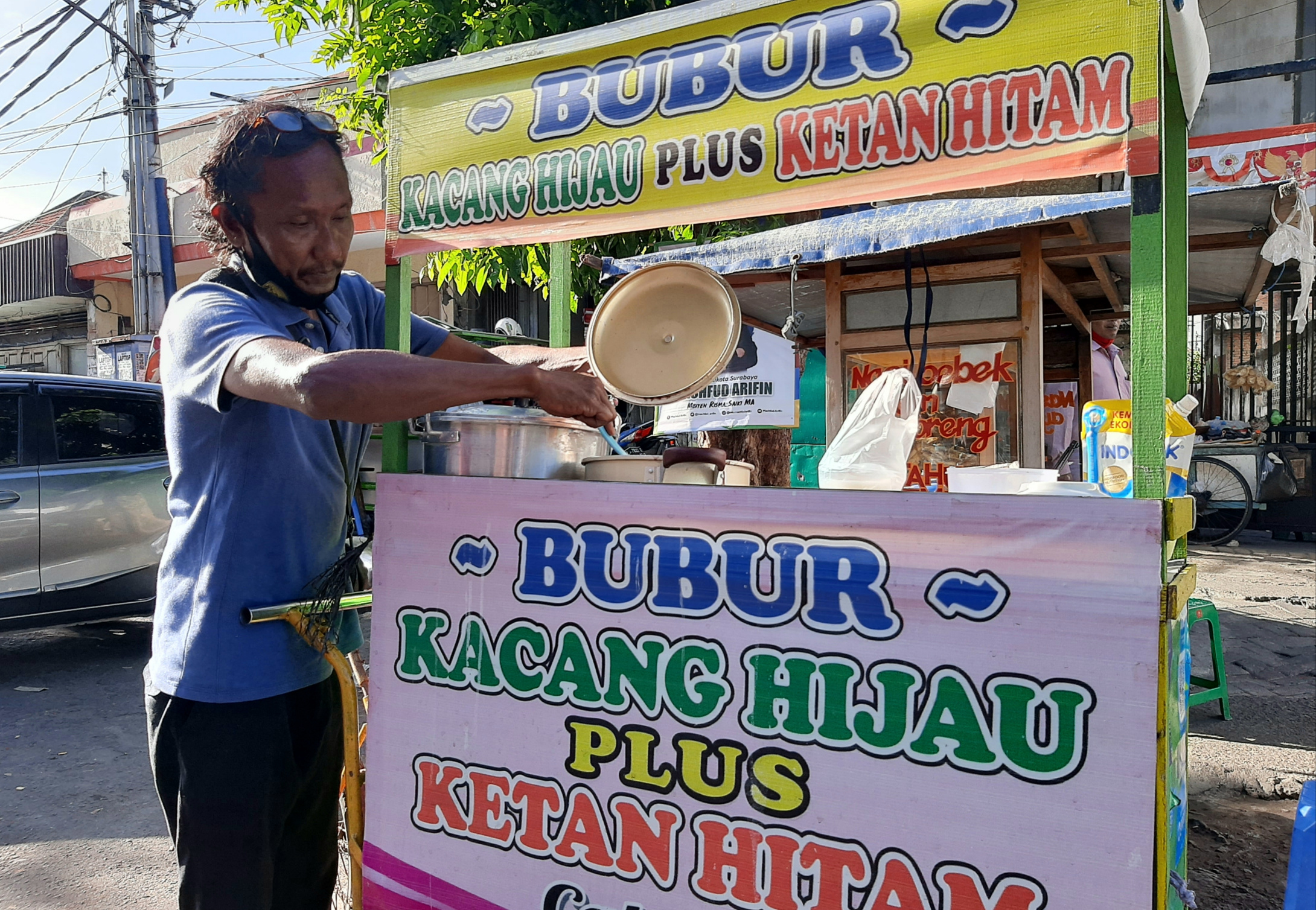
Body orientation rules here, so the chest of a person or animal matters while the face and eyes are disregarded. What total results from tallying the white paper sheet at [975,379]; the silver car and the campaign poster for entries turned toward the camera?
2

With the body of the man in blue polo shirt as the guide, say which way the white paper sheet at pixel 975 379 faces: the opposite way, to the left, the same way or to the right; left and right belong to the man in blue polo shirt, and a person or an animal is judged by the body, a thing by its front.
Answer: to the right

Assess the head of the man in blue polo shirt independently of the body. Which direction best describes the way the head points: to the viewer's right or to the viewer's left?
to the viewer's right

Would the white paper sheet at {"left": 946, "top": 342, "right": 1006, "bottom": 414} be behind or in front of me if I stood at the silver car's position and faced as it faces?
behind

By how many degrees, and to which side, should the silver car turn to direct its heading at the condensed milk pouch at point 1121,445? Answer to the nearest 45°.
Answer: approximately 135° to its left

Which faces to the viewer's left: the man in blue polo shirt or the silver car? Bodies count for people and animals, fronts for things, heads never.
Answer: the silver car

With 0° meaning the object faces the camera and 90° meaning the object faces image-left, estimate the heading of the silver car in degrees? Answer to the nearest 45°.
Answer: approximately 90°

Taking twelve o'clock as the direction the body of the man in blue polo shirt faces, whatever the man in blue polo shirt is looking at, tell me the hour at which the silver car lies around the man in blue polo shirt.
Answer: The silver car is roughly at 7 o'clock from the man in blue polo shirt.

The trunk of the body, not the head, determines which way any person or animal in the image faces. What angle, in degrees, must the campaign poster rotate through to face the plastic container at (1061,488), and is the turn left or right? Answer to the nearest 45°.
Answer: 0° — it already faces it

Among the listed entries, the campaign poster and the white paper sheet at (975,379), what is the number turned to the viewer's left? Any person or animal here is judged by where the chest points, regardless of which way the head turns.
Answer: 0
